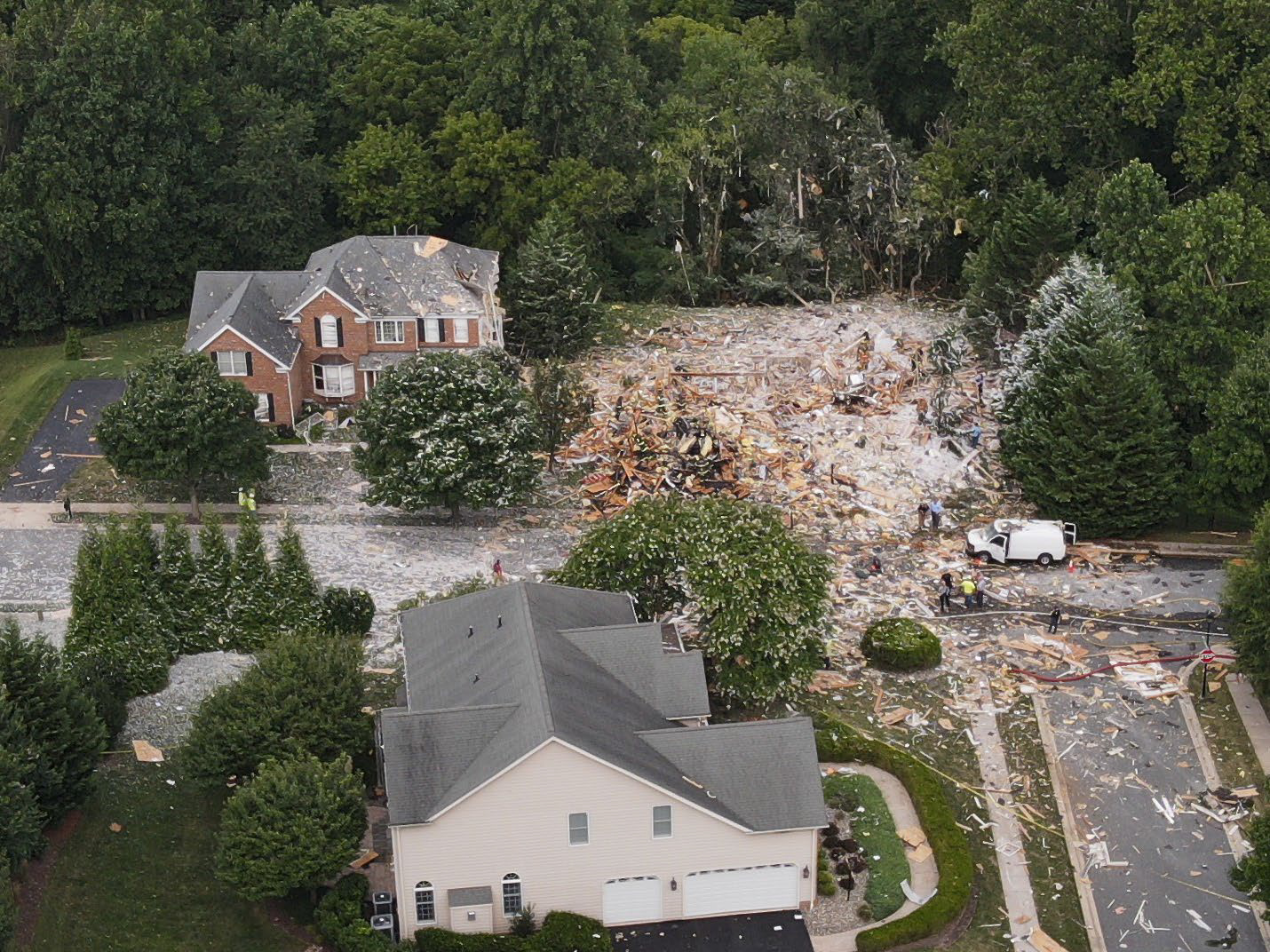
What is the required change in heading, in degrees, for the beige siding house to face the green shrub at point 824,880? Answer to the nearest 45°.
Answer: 0° — it already faces it

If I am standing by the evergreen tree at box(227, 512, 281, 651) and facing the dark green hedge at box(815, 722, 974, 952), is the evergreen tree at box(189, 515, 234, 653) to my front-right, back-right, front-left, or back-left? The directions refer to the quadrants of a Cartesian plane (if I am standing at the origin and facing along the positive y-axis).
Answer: back-right
